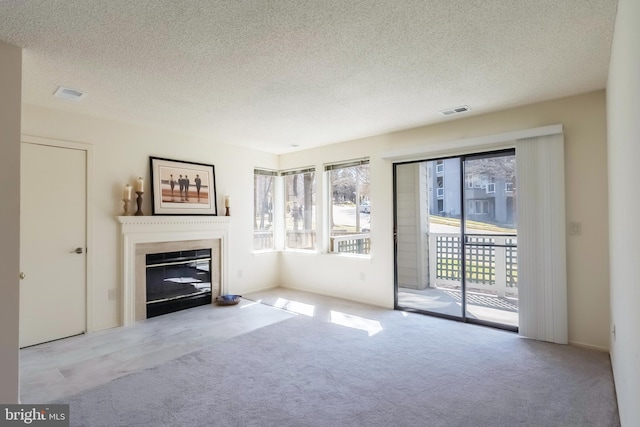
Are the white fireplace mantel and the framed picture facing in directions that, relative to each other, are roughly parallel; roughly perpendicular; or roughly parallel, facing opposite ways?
roughly parallel

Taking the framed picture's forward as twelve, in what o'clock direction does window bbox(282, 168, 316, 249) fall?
The window is roughly at 10 o'clock from the framed picture.

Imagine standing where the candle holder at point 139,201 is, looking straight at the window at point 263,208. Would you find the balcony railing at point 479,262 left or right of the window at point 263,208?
right

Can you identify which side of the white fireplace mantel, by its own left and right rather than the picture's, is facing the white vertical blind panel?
front

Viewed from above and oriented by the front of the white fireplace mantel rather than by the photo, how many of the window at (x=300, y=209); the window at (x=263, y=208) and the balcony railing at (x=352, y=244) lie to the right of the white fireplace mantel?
0

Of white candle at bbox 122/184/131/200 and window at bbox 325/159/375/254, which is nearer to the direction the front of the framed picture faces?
the window

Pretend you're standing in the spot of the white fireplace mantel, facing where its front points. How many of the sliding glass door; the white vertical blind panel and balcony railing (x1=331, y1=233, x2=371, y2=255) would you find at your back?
0

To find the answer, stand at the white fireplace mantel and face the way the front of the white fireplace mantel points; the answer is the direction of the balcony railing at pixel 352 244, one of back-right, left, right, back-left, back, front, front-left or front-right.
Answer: front-left

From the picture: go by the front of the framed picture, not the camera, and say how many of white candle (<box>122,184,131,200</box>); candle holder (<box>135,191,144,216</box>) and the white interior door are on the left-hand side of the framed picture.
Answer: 0

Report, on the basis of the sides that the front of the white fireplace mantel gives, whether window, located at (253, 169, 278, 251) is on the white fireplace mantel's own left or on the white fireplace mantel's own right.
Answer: on the white fireplace mantel's own left

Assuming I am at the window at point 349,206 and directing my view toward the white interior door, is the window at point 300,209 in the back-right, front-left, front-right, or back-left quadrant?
front-right

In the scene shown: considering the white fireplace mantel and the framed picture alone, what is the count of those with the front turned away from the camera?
0

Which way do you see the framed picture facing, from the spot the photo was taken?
facing the viewer and to the right of the viewer

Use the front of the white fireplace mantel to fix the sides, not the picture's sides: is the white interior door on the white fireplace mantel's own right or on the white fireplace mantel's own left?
on the white fireplace mantel's own right

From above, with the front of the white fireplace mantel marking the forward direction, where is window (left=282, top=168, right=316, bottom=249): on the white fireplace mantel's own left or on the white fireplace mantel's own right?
on the white fireplace mantel's own left

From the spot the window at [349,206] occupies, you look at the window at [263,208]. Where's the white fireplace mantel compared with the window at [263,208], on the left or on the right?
left
